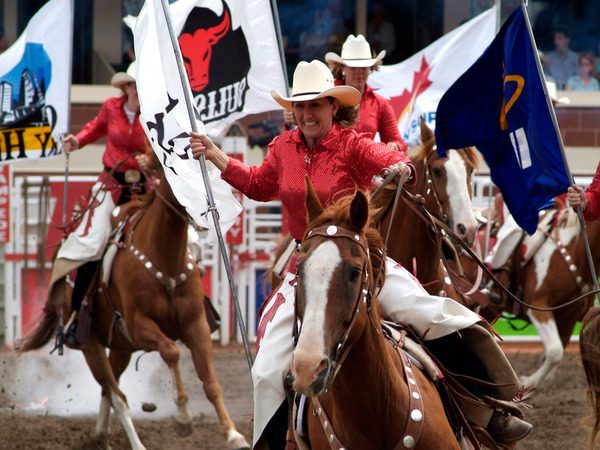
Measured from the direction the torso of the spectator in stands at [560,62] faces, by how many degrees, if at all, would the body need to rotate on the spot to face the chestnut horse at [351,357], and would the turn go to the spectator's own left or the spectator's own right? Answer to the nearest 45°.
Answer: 0° — they already face it

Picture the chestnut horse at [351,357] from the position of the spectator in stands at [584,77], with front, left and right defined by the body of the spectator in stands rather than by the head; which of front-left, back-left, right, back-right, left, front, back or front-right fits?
front

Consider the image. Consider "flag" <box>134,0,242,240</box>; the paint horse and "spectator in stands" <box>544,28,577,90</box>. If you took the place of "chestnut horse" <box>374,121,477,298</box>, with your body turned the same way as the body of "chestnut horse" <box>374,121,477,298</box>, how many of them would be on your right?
1

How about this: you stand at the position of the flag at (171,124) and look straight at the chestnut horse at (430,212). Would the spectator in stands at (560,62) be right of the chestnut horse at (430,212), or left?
left

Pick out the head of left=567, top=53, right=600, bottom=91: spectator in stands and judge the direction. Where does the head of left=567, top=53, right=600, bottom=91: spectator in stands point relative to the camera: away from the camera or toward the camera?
toward the camera

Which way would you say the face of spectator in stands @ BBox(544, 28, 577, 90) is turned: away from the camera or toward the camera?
toward the camera

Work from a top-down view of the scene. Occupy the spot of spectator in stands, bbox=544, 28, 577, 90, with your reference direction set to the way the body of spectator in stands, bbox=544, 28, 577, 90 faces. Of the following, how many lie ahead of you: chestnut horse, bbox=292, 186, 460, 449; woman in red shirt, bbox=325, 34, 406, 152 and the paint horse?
3

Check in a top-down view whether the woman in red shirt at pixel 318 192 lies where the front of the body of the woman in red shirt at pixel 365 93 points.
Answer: yes

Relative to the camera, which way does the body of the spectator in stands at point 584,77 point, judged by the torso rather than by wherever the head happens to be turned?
toward the camera

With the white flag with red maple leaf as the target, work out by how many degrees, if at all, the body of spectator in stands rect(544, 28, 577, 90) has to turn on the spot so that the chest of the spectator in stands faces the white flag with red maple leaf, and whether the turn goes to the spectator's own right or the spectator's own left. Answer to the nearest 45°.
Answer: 0° — they already face it

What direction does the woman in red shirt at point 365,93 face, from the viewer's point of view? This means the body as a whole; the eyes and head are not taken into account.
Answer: toward the camera

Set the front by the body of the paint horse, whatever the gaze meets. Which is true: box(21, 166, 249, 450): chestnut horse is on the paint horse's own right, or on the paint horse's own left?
on the paint horse's own right
